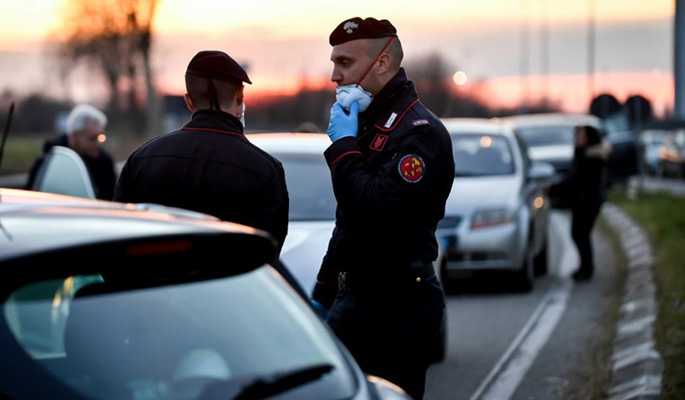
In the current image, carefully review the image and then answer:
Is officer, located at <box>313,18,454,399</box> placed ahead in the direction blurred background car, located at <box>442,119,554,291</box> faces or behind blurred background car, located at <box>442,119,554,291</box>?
ahead

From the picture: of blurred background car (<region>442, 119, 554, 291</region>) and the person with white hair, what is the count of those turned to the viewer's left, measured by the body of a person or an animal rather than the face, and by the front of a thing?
0

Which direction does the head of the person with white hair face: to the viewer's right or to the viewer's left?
to the viewer's right

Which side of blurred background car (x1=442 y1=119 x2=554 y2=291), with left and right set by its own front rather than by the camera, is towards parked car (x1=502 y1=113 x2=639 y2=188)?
back

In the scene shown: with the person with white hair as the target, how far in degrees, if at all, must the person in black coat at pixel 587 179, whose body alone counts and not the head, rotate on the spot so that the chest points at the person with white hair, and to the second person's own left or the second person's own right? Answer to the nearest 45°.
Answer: approximately 45° to the second person's own left

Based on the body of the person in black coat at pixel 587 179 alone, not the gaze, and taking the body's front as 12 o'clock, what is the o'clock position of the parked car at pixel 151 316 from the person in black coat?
The parked car is roughly at 9 o'clock from the person in black coat.

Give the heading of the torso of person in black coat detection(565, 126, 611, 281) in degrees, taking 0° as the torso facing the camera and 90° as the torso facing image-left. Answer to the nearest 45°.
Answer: approximately 90°

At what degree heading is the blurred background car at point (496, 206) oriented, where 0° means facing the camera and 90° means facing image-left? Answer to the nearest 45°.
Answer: approximately 0°

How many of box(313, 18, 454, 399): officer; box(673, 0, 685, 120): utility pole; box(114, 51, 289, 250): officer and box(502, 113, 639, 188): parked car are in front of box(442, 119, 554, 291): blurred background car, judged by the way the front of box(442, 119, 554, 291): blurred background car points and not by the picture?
2

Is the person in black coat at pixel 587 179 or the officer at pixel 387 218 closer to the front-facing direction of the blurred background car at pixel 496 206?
the officer

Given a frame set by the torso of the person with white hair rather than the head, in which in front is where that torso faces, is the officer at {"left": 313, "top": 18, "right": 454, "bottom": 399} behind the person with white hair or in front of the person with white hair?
in front
